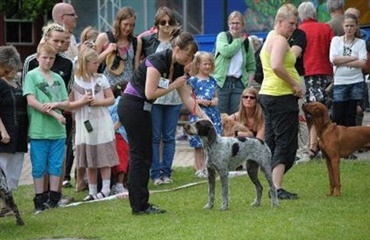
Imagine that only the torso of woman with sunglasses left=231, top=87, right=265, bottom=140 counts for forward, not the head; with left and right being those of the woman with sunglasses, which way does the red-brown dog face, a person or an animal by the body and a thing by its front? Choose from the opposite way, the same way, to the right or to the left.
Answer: to the right

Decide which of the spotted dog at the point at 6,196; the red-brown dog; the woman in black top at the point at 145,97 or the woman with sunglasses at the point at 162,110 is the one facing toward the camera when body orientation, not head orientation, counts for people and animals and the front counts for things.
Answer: the woman with sunglasses

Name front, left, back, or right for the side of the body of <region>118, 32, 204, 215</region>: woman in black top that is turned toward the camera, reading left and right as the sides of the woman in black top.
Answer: right

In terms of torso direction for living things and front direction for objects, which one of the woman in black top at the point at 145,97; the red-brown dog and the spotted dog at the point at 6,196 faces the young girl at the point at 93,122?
the red-brown dog

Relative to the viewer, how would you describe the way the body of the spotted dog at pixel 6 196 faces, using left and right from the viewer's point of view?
facing to the left of the viewer

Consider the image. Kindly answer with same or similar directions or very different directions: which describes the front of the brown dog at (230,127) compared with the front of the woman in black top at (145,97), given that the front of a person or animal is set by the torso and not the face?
very different directions

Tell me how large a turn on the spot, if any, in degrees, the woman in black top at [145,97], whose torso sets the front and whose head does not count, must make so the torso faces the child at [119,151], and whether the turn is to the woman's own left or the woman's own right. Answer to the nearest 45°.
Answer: approximately 90° to the woman's own left

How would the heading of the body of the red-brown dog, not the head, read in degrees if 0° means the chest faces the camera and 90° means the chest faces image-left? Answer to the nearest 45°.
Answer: approximately 90°

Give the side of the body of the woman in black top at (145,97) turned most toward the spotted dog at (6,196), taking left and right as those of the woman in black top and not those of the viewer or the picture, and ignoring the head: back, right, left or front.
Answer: back

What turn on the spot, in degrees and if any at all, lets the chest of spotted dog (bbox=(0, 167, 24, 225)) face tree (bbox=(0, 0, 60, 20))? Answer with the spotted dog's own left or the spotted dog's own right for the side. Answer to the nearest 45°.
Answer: approximately 90° to the spotted dog's own right

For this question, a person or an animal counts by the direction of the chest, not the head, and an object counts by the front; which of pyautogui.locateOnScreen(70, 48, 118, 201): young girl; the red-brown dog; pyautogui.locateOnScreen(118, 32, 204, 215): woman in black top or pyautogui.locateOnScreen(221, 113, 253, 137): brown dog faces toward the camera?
the young girl
